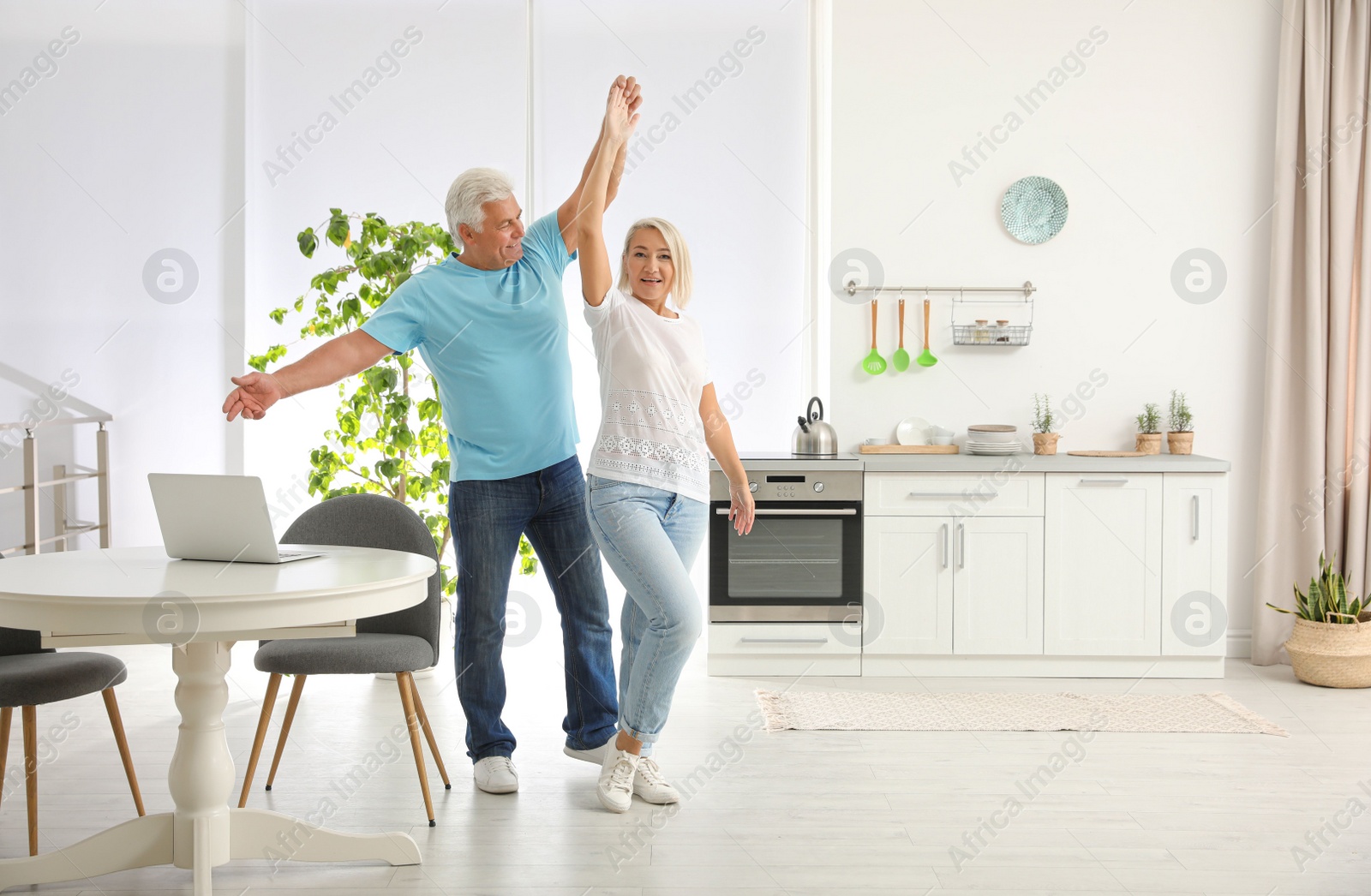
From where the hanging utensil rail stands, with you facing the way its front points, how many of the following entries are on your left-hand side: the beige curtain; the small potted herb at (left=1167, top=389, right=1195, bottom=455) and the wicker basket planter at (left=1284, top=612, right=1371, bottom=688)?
3

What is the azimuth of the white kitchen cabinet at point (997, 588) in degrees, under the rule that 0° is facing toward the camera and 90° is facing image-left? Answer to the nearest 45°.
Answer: approximately 0°

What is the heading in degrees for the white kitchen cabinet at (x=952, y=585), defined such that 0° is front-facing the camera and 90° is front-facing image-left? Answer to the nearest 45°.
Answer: approximately 0°

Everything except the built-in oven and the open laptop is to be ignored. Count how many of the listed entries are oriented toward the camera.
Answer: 1

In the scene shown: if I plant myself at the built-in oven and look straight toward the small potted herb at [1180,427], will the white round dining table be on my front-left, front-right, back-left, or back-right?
back-right

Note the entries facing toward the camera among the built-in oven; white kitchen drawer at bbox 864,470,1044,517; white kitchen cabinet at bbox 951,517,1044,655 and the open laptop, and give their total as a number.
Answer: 3

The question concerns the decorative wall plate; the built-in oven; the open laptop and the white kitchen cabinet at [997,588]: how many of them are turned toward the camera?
3

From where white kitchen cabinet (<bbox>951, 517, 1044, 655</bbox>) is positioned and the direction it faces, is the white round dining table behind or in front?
in front
